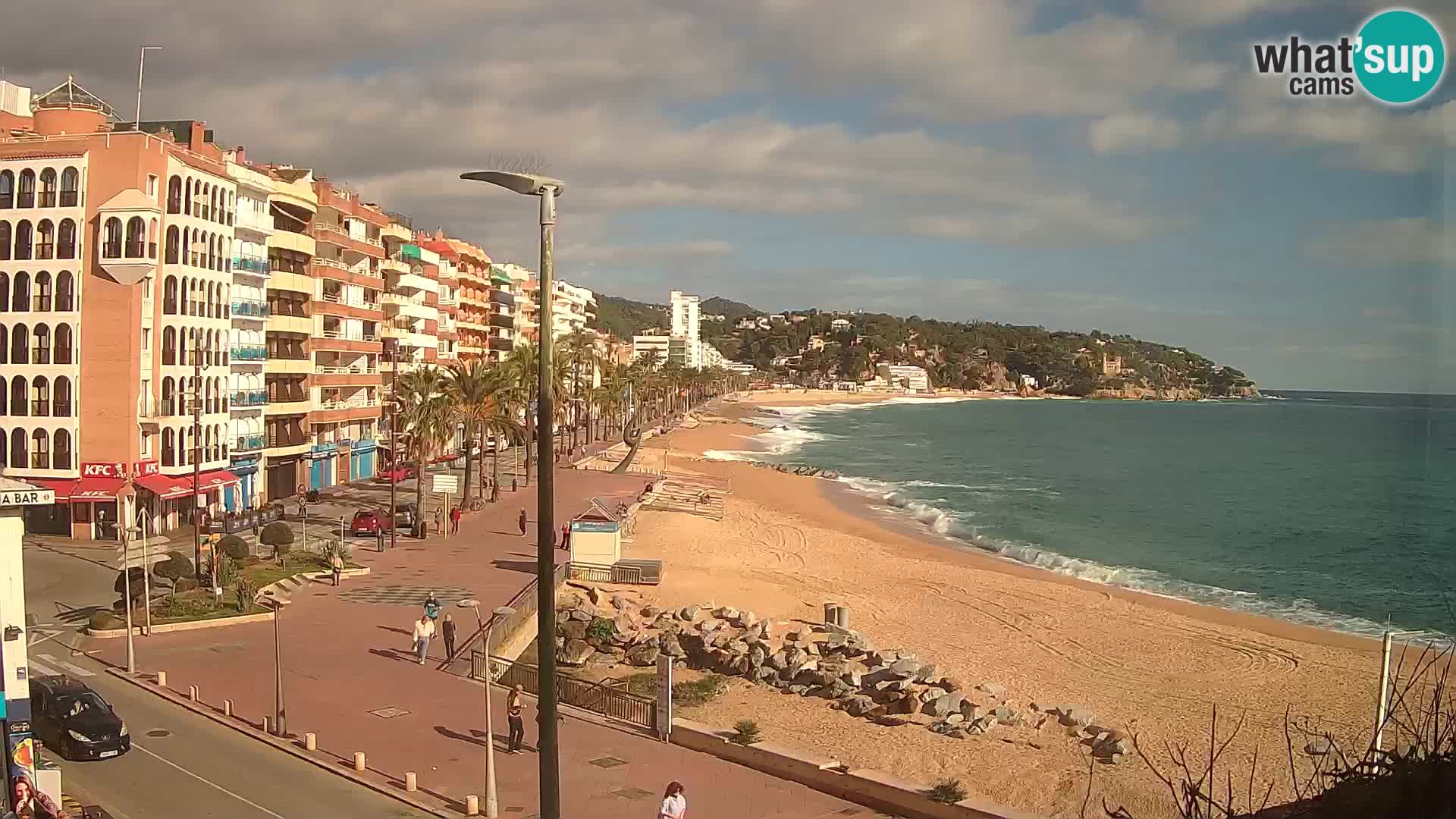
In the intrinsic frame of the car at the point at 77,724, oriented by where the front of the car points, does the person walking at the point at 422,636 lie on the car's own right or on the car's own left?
on the car's own left

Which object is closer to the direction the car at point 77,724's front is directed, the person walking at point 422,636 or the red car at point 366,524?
the person walking

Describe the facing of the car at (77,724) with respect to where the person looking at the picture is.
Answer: facing the viewer and to the right of the viewer

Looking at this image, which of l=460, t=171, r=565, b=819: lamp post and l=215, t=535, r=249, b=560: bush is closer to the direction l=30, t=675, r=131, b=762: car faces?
the lamp post
